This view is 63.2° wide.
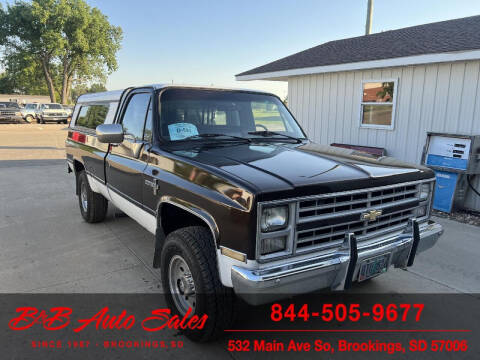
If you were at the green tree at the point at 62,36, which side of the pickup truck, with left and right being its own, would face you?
back

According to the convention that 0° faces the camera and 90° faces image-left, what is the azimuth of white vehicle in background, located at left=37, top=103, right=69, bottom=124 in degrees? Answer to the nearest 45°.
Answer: approximately 315°

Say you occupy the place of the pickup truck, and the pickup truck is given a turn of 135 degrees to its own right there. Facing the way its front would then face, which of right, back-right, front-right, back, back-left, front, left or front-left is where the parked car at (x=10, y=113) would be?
front-right

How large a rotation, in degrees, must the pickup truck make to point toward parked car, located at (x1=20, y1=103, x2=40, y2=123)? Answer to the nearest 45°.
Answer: approximately 180°

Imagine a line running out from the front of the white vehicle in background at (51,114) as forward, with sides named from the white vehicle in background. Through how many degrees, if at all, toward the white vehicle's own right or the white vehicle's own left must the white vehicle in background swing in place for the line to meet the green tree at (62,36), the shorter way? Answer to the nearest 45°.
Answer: approximately 135° to the white vehicle's own left

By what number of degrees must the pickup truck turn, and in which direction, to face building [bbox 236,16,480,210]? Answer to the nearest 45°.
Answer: approximately 90° to its left

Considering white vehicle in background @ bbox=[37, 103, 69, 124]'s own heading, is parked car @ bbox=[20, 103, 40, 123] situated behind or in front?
behind

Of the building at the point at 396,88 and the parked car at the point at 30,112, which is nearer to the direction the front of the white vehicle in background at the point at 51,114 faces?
the building

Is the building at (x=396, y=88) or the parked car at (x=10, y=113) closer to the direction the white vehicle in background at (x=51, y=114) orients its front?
the building

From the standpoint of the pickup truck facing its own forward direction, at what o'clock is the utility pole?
The utility pole is roughly at 8 o'clock from the pickup truck.

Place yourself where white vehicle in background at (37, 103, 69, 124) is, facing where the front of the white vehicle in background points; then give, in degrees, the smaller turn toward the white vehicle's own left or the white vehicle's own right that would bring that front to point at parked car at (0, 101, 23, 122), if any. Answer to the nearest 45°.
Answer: approximately 135° to the white vehicle's own right
